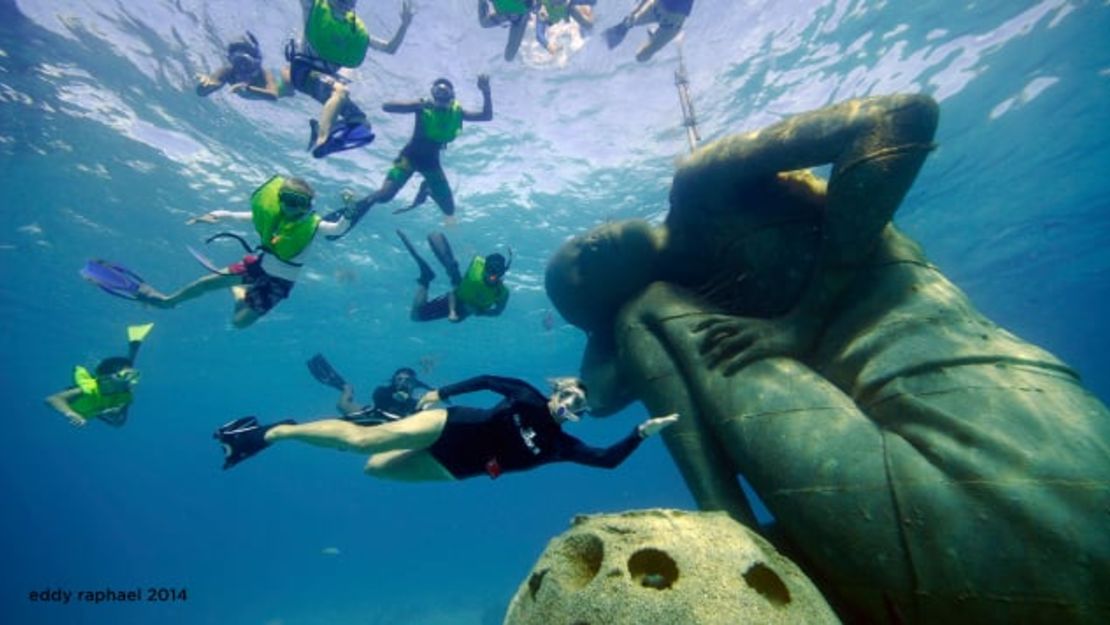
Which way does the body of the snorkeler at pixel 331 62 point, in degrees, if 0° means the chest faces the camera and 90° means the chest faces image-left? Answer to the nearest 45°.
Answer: approximately 315°

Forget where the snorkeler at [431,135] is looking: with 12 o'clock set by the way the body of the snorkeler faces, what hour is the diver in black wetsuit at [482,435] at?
The diver in black wetsuit is roughly at 12 o'clock from the snorkeler.

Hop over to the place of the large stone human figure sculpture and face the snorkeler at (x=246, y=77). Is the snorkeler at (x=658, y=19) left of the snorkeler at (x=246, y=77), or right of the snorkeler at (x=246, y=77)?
right

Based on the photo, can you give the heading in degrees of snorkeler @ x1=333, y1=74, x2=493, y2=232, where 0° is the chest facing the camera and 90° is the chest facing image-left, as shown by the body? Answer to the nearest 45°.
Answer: approximately 0°

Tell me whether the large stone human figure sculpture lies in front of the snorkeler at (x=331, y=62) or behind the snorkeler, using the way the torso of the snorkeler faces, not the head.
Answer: in front

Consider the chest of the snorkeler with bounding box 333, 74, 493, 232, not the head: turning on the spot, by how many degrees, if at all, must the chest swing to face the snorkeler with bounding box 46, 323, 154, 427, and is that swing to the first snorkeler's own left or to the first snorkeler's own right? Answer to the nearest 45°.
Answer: approximately 90° to the first snorkeler's own right

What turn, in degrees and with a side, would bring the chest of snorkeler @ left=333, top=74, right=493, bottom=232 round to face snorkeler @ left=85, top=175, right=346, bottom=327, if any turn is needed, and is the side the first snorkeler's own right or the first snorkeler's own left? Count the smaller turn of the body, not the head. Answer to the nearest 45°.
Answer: approximately 45° to the first snorkeler's own right

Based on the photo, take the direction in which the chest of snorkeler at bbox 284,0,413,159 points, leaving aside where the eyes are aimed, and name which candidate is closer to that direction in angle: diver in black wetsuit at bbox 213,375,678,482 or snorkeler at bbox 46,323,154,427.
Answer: the diver in black wetsuit

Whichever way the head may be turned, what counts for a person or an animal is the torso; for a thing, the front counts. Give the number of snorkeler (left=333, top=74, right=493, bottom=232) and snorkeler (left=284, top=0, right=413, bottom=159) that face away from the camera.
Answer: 0

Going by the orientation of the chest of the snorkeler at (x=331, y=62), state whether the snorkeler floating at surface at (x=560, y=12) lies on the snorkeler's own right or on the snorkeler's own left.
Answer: on the snorkeler's own left

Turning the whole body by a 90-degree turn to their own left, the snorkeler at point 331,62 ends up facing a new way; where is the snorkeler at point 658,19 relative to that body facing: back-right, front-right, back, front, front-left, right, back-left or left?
front-right
